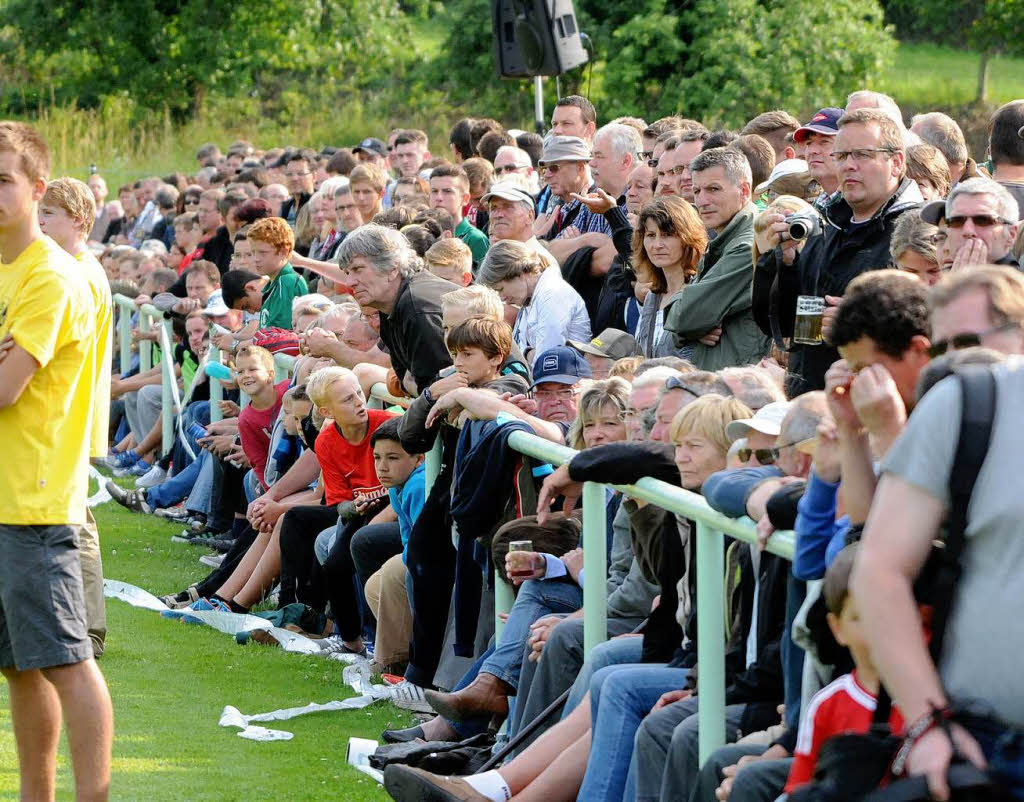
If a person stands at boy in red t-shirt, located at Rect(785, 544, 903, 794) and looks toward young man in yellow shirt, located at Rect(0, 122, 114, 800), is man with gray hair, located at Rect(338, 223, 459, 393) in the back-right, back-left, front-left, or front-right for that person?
front-right

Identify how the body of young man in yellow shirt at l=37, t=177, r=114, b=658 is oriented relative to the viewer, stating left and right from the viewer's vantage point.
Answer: facing to the left of the viewer

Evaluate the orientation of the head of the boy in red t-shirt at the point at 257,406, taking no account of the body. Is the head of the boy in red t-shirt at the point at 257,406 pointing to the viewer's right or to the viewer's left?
to the viewer's left

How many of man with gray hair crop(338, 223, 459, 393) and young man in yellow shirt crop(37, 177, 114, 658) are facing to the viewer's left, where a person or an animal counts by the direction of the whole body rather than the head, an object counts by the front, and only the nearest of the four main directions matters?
2

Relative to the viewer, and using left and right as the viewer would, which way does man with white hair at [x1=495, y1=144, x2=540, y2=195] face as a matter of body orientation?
facing the viewer and to the left of the viewer

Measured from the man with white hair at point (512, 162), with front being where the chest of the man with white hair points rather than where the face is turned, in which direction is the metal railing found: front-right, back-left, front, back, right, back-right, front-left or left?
front-left

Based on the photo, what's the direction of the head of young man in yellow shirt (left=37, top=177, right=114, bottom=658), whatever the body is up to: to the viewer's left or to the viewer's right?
to the viewer's left

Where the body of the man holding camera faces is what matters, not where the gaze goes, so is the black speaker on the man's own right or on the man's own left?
on the man's own right

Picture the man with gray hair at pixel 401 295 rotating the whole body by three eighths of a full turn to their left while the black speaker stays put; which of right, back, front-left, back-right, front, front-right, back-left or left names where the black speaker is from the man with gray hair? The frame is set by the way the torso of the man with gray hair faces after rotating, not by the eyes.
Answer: back-left

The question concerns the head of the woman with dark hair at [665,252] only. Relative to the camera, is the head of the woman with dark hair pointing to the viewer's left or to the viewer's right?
to the viewer's left

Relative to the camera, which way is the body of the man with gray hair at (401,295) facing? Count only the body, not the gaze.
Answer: to the viewer's left

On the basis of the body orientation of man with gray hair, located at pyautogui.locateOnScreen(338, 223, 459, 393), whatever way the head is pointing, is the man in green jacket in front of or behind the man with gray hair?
behind

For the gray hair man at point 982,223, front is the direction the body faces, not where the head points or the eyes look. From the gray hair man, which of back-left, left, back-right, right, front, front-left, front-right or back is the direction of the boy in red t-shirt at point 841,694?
front-left
